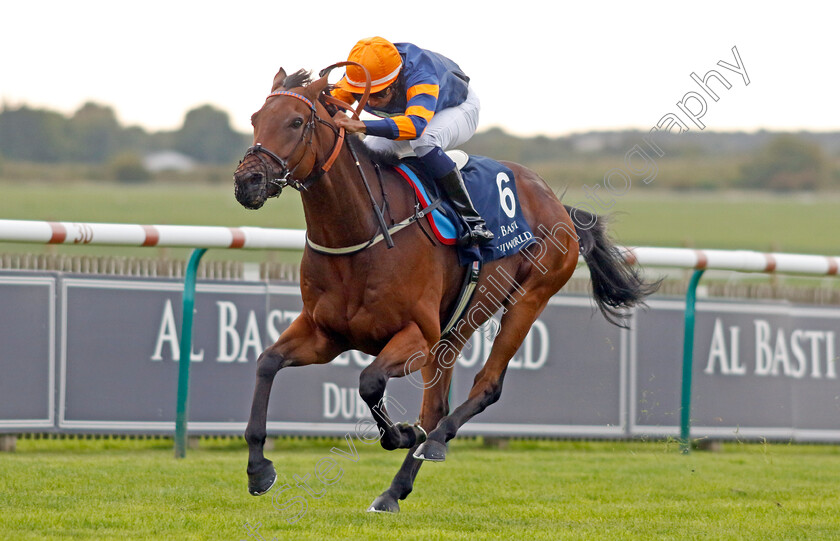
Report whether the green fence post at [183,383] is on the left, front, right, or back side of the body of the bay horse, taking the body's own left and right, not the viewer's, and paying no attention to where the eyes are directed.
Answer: right

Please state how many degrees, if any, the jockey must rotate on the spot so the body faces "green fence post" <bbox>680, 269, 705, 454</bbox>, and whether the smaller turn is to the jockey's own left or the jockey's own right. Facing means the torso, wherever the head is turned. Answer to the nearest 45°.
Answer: approximately 180°

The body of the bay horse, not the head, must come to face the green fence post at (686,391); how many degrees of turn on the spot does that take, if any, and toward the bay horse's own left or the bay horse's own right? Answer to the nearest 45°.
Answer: approximately 180°
